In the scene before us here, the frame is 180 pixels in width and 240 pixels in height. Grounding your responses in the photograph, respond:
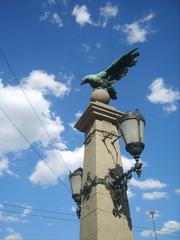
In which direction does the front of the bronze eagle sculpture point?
to the viewer's left

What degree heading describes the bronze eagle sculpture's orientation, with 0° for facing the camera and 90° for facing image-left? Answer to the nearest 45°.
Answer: approximately 90°
